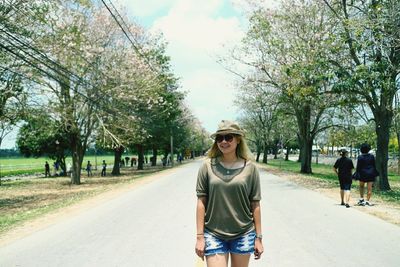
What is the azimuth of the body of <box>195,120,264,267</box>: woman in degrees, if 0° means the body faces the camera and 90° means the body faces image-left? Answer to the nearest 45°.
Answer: approximately 0°

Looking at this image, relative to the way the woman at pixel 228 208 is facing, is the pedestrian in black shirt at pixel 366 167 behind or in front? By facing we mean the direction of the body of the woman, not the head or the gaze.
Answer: behind

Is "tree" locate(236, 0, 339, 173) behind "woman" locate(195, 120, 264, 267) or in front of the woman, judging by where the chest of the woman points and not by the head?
behind

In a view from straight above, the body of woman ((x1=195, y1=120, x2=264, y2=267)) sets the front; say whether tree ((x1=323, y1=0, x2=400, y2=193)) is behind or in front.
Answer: behind
